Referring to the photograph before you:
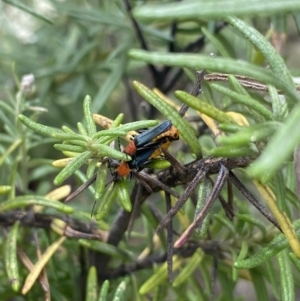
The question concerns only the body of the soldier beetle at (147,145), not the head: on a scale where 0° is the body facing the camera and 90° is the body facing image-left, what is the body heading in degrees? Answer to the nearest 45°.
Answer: approximately 90°
